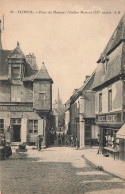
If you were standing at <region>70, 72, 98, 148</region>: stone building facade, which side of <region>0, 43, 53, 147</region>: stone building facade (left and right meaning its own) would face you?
left

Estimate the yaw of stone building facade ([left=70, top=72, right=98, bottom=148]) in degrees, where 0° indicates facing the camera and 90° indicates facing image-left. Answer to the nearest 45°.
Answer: approximately 45°

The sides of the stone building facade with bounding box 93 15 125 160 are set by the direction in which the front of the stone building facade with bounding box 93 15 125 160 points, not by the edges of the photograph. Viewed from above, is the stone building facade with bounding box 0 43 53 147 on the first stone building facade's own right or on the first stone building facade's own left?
on the first stone building facade's own right

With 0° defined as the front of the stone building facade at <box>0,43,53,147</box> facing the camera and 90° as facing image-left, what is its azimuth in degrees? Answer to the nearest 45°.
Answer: approximately 0°

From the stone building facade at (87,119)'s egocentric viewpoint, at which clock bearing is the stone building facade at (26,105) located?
the stone building facade at (26,105) is roughly at 1 o'clock from the stone building facade at (87,119).

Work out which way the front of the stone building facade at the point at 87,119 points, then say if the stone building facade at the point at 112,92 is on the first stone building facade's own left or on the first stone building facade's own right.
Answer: on the first stone building facade's own left
